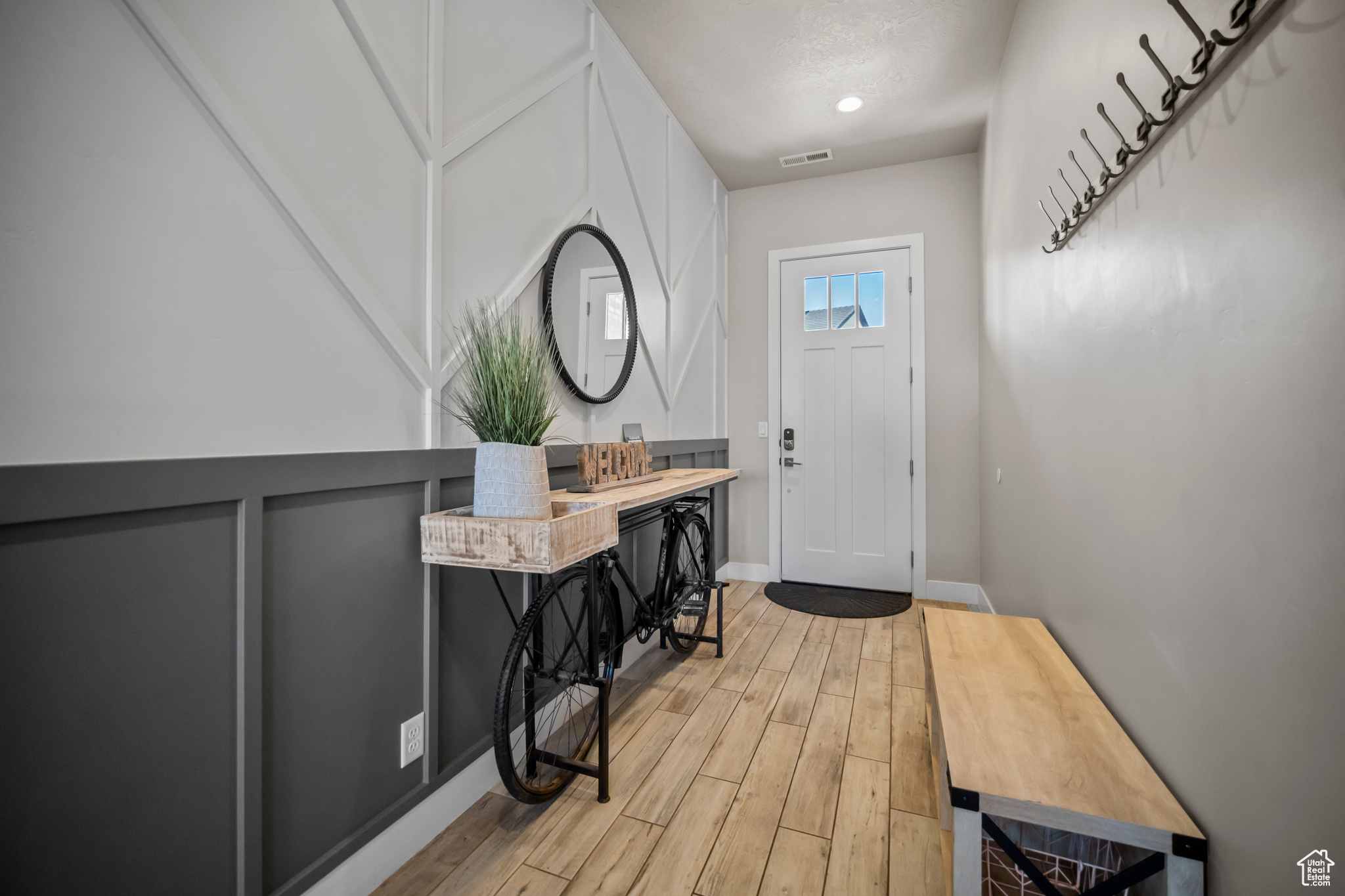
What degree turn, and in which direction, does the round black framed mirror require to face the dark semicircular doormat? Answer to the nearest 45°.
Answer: approximately 90° to its left

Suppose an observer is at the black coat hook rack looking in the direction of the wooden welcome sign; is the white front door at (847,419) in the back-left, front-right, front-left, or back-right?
front-right

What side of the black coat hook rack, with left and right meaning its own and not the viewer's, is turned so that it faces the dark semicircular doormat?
right

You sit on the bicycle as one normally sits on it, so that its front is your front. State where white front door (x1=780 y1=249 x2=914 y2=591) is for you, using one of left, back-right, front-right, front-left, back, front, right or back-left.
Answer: back

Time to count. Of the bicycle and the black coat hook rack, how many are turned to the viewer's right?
0

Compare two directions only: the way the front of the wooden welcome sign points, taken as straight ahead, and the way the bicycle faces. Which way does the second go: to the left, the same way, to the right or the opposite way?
to the right

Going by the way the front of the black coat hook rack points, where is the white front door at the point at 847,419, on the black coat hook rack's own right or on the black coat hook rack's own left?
on the black coat hook rack's own right

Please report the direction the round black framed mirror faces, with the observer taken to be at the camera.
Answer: facing the viewer and to the right of the viewer

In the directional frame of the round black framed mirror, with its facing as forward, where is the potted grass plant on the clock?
The potted grass plant is roughly at 2 o'clock from the round black framed mirror.

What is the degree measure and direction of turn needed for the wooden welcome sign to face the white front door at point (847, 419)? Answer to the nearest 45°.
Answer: approximately 90° to its left

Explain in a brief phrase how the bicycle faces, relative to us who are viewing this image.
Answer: facing the viewer and to the left of the viewer
